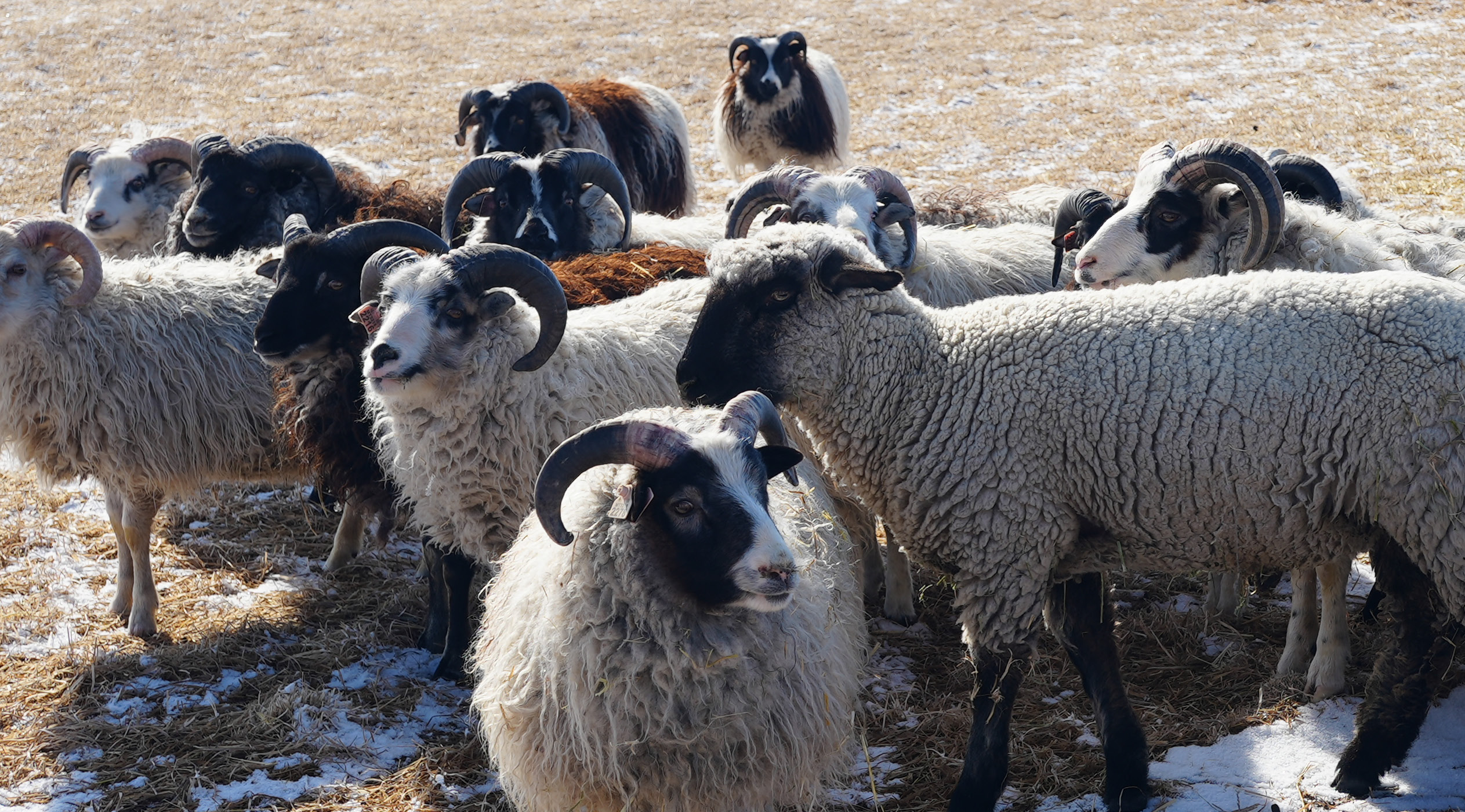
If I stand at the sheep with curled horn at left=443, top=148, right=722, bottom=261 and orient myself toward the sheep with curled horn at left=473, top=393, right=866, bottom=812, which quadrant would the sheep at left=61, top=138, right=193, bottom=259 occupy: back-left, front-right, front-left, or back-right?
back-right

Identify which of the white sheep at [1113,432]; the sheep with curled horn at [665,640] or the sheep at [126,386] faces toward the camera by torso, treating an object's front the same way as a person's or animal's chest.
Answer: the sheep with curled horn

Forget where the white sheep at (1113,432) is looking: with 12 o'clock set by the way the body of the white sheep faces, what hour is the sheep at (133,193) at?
The sheep is roughly at 1 o'clock from the white sheep.

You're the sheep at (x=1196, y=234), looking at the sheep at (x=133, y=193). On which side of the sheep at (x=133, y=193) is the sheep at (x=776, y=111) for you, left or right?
right

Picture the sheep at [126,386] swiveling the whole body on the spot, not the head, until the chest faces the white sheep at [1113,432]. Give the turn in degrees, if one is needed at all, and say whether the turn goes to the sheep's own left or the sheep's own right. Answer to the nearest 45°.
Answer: approximately 135° to the sheep's own left

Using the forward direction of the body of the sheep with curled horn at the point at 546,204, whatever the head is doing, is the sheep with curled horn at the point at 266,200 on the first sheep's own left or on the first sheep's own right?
on the first sheep's own right

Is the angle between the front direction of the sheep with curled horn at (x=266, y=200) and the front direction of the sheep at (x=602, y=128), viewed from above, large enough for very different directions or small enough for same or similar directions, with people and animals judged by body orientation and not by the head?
same or similar directions

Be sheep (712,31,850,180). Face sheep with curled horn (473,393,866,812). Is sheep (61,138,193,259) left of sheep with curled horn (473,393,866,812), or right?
right

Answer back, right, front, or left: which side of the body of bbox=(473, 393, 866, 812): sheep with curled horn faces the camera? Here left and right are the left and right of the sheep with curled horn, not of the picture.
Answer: front

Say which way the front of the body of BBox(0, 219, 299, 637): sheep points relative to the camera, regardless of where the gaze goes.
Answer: to the viewer's left

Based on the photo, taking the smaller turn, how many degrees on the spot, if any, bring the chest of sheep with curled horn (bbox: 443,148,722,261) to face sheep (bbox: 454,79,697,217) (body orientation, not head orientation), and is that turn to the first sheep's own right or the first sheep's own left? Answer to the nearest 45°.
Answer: approximately 135° to the first sheep's own right

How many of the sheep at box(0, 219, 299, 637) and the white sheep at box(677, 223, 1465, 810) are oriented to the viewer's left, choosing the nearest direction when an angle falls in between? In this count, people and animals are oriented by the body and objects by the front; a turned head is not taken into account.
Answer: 2

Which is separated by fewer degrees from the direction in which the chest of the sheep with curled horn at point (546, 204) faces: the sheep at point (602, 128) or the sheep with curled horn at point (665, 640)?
the sheep with curled horn

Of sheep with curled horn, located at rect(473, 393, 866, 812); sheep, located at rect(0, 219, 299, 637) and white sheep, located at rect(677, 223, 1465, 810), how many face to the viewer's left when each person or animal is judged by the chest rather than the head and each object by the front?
2

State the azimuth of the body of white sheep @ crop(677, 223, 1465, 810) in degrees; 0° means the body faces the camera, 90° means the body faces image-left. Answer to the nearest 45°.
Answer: approximately 90°

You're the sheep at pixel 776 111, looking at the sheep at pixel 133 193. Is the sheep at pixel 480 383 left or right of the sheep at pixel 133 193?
left
